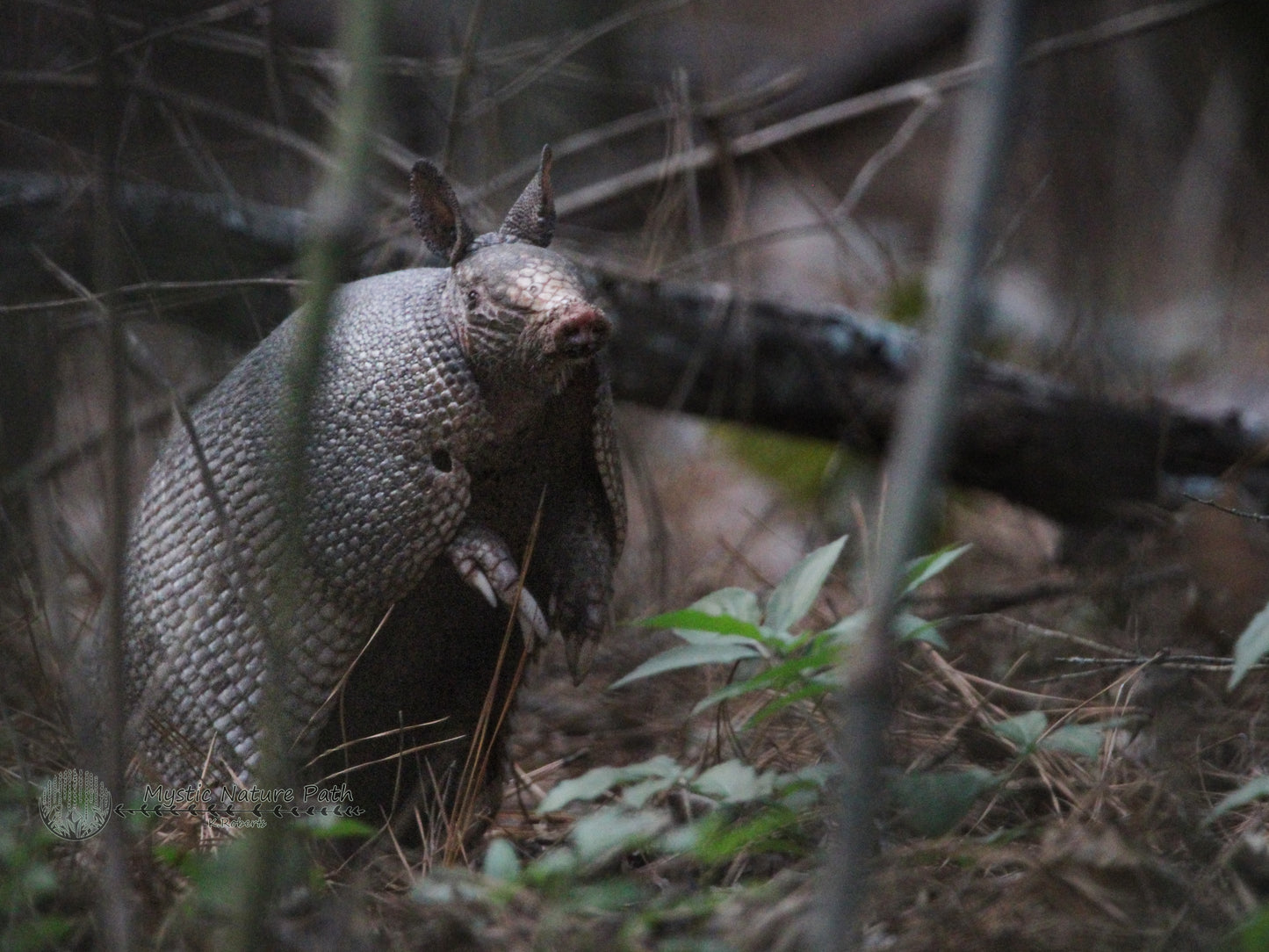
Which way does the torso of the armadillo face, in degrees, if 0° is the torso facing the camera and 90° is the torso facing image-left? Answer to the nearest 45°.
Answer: approximately 315°

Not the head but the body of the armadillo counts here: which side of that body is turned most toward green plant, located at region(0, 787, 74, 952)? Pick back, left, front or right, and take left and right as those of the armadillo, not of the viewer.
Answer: right

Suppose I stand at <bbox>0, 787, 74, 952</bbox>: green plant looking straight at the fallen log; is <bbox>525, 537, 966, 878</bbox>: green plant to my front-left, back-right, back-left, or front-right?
front-right

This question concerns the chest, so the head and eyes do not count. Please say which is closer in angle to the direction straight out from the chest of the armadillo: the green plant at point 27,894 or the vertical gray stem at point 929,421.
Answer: the vertical gray stem

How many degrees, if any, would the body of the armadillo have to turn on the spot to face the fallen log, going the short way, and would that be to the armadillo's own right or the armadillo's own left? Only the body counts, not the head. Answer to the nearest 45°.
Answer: approximately 90° to the armadillo's own left

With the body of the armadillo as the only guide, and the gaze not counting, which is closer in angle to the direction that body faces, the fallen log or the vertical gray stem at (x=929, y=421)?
the vertical gray stem

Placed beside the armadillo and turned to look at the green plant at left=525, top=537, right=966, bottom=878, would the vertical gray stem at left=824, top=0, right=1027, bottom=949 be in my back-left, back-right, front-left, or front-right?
front-right

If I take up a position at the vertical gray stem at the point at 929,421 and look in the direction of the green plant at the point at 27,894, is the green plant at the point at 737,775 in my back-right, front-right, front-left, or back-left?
front-right
